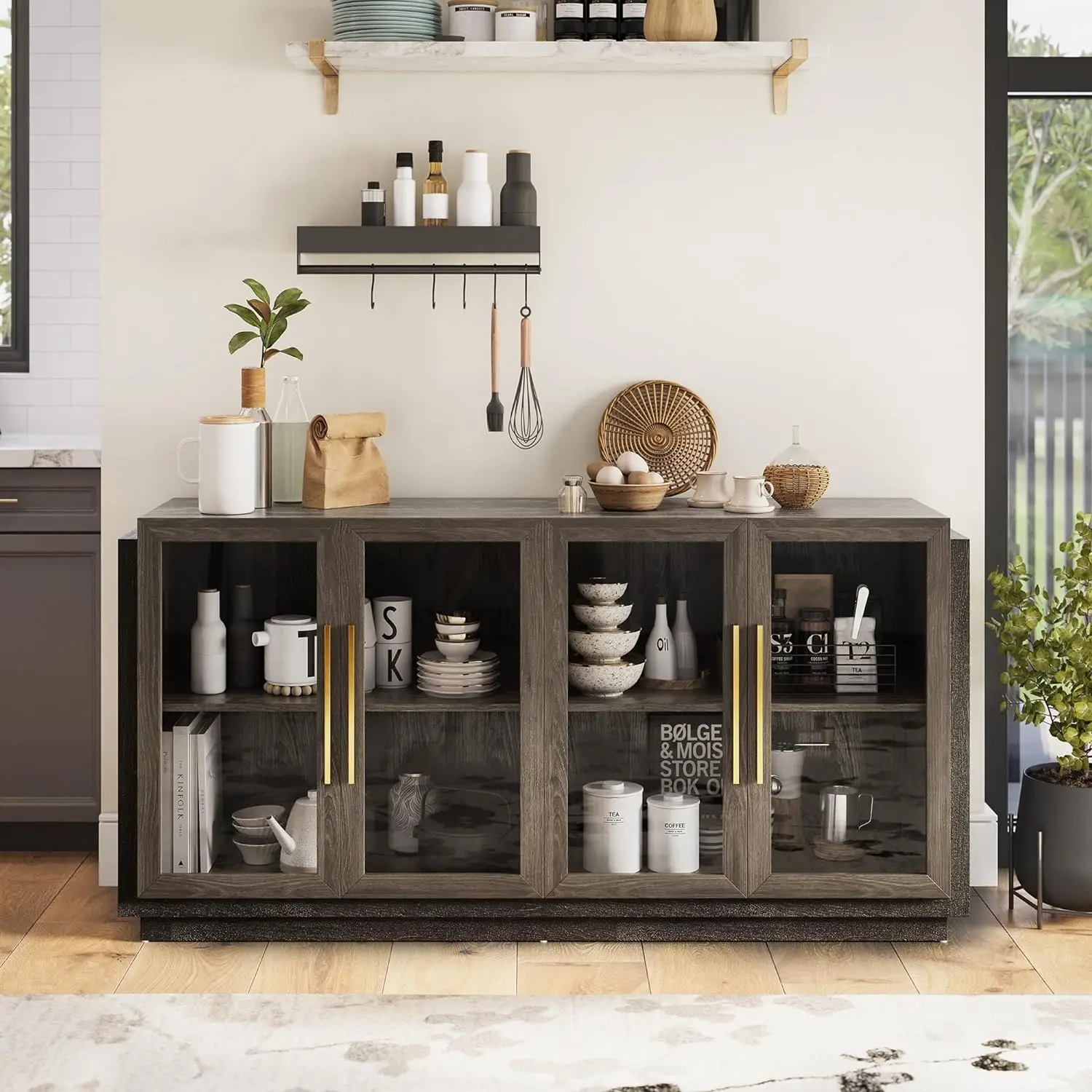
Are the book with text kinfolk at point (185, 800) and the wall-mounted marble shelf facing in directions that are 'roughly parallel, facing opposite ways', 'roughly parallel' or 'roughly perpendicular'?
roughly perpendicular

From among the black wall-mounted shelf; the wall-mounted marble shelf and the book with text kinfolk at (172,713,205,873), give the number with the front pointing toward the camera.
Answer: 2

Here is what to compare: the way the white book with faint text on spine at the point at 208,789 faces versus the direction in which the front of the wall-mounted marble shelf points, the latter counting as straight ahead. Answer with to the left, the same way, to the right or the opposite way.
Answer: to the left

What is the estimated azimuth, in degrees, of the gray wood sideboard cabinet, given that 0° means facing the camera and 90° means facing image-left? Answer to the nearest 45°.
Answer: approximately 0°
